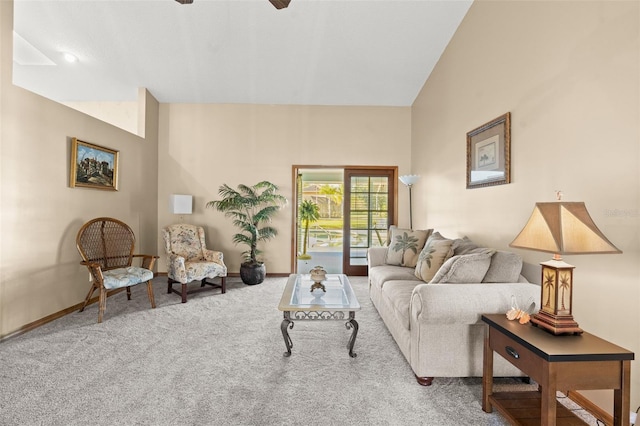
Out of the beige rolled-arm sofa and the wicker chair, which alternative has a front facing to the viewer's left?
the beige rolled-arm sofa

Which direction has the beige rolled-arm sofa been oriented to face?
to the viewer's left

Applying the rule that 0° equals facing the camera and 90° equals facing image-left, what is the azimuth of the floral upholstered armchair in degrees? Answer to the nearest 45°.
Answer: approximately 315°

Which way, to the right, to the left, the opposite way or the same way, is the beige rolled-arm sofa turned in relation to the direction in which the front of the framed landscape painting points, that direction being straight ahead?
the opposite way

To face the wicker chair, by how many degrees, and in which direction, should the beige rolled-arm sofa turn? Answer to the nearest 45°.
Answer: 0° — it already faces it

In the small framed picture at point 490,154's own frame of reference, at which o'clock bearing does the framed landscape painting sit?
The framed landscape painting is roughly at 1 o'clock from the small framed picture.

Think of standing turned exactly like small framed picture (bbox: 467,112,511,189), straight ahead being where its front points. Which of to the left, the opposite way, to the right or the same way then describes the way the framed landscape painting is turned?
the opposite way
